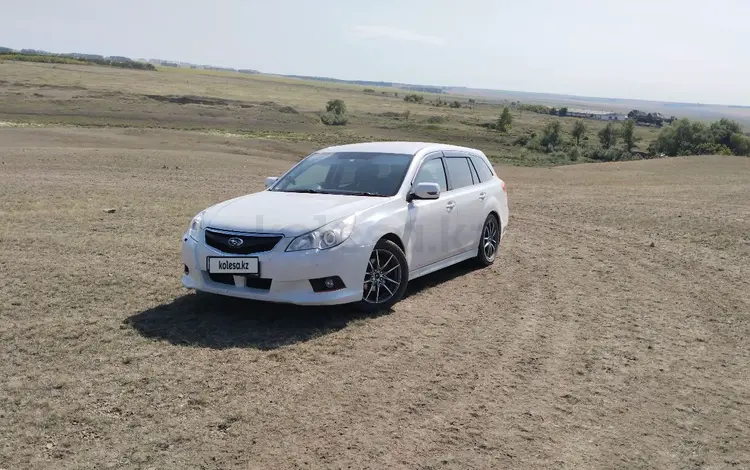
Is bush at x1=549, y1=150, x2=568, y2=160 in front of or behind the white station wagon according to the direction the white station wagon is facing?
behind

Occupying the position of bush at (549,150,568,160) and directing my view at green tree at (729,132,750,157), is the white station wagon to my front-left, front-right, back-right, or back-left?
back-right

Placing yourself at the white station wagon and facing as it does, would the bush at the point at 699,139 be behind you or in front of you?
behind

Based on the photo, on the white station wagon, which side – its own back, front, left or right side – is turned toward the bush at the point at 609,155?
back

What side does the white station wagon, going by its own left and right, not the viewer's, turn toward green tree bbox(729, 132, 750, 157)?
back

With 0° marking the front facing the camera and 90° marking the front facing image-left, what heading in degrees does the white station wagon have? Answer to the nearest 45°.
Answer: approximately 45°

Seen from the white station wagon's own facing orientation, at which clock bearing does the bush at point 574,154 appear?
The bush is roughly at 5 o'clock from the white station wagon.
